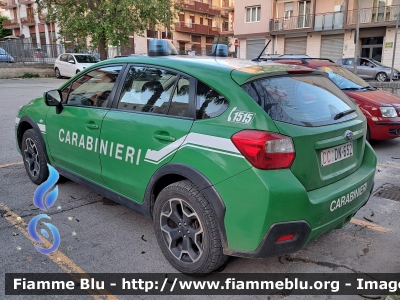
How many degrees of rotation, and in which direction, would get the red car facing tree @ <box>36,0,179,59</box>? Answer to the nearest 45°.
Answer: approximately 180°

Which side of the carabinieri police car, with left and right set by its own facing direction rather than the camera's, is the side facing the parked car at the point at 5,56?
front

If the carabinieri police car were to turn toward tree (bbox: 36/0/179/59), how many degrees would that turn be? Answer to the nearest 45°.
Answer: approximately 45° to its right

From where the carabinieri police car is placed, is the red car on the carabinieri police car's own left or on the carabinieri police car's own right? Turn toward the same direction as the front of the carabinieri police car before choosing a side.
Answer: on the carabinieri police car's own right

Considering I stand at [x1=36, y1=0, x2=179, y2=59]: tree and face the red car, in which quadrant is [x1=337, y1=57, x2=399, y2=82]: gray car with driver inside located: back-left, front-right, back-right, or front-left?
front-left

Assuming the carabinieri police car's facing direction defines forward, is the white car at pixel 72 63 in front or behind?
in front

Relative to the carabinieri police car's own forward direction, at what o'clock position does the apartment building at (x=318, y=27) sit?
The apartment building is roughly at 2 o'clock from the carabinieri police car.

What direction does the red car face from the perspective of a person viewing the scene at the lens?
facing the viewer and to the right of the viewer
